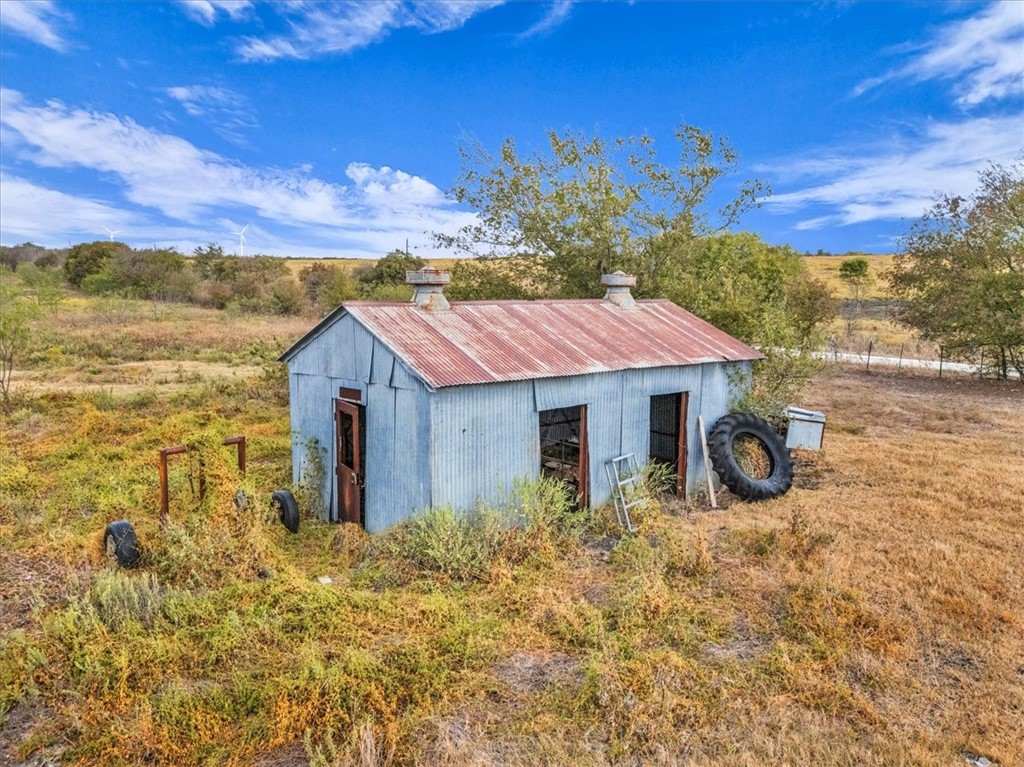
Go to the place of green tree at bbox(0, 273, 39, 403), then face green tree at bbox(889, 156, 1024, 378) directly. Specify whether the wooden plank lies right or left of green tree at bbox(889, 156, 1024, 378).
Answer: right

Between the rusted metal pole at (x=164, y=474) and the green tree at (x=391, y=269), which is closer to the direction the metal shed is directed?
the rusted metal pole

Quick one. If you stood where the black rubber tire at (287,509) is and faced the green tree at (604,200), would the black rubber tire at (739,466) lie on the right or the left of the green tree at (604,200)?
right

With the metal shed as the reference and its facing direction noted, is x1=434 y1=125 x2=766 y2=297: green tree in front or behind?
behind

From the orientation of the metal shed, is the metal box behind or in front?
behind

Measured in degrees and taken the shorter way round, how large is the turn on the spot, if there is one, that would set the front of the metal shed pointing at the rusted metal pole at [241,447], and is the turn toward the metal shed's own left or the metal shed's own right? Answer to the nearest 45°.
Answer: approximately 45° to the metal shed's own right

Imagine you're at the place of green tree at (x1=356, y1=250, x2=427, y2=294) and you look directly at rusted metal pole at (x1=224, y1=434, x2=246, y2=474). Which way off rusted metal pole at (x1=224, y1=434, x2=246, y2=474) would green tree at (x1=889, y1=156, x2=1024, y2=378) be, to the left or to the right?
left

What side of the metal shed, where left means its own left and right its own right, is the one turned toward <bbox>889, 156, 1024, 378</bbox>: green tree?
back

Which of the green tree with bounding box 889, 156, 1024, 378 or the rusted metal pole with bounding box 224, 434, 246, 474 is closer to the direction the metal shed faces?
the rusted metal pole

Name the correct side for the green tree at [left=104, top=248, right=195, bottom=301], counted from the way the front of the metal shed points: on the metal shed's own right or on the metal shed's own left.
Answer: on the metal shed's own right

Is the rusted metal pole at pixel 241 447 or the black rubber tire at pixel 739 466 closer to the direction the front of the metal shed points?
the rusted metal pole

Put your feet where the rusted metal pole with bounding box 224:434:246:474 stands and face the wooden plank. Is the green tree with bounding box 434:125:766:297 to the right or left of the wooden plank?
left
